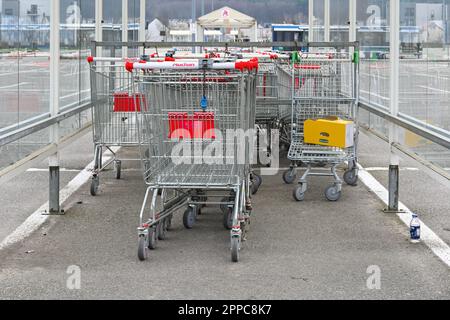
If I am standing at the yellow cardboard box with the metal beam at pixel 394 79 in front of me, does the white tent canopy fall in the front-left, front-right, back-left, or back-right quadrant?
back-left

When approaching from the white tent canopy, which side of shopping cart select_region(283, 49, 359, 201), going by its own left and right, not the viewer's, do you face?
back
